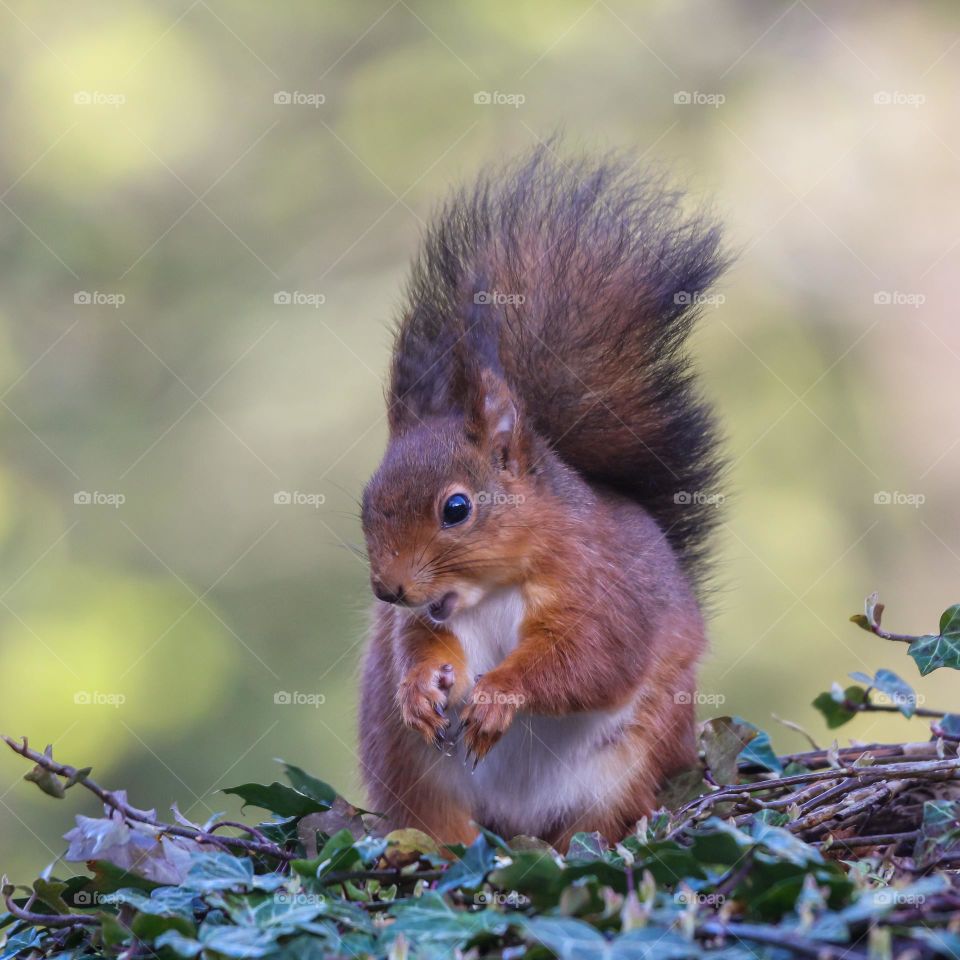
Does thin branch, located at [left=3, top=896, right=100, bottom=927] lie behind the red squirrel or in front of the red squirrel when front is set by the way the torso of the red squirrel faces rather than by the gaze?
in front

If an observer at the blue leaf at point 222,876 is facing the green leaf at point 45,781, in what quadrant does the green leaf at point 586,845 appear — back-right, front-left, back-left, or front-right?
back-right

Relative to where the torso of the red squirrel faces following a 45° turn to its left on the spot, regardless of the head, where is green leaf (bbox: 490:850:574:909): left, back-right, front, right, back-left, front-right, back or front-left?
front

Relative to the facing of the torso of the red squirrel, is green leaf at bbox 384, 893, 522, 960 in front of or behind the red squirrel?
in front

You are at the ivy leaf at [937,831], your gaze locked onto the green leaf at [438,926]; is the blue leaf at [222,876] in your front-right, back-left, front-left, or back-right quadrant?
front-right

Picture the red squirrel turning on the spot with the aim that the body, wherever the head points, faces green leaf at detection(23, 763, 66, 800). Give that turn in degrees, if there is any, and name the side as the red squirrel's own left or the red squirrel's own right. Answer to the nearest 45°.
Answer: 0° — it already faces it

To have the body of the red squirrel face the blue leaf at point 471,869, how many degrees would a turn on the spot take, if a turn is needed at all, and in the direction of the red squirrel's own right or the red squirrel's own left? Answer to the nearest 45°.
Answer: approximately 45° to the red squirrel's own left

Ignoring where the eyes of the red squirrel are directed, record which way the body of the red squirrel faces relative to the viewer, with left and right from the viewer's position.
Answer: facing the viewer and to the left of the viewer
